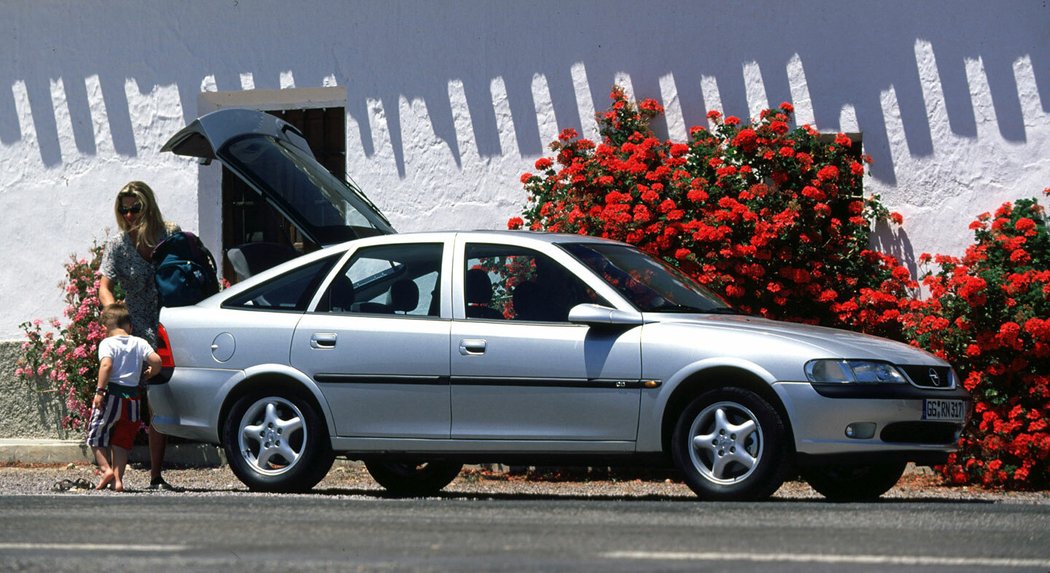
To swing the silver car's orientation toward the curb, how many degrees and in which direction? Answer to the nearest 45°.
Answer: approximately 180°

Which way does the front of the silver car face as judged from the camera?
facing the viewer and to the right of the viewer

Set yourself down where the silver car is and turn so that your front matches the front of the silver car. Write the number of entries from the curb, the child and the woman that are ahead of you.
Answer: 0

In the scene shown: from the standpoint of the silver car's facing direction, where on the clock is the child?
The child is roughly at 5 o'clock from the silver car.

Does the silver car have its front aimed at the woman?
no
